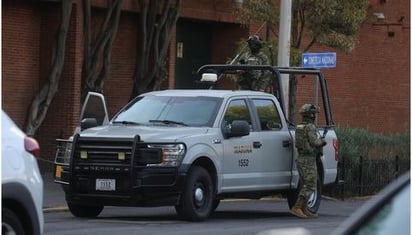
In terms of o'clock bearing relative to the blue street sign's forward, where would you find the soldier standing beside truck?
The soldier standing beside truck is roughly at 12 o'clock from the blue street sign.

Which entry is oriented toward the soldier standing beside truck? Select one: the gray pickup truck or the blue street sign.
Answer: the blue street sign

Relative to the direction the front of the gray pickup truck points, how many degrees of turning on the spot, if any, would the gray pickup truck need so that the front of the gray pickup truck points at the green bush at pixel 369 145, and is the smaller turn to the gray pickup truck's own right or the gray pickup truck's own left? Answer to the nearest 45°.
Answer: approximately 180°

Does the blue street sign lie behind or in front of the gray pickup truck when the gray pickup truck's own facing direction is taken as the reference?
behind

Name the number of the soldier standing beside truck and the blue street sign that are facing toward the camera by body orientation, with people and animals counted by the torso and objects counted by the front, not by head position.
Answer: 1

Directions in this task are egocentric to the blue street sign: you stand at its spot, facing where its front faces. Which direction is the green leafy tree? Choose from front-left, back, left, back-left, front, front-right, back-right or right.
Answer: back
